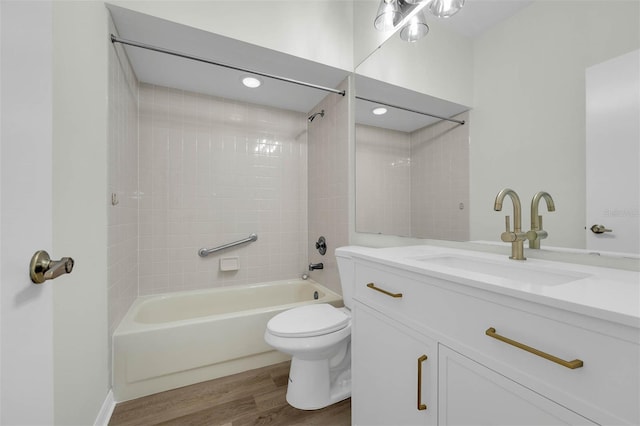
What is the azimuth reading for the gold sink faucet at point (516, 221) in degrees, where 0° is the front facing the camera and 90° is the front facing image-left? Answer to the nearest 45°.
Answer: approximately 45°

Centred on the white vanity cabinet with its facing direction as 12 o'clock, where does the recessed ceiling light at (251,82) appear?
The recessed ceiling light is roughly at 2 o'clock from the white vanity cabinet.

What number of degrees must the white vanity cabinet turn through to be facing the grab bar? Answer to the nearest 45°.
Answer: approximately 45° to its right

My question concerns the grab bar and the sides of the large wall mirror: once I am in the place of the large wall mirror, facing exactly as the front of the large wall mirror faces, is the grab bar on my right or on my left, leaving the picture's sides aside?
on my right

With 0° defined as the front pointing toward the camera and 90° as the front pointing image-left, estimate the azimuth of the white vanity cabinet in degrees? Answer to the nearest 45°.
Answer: approximately 45°
